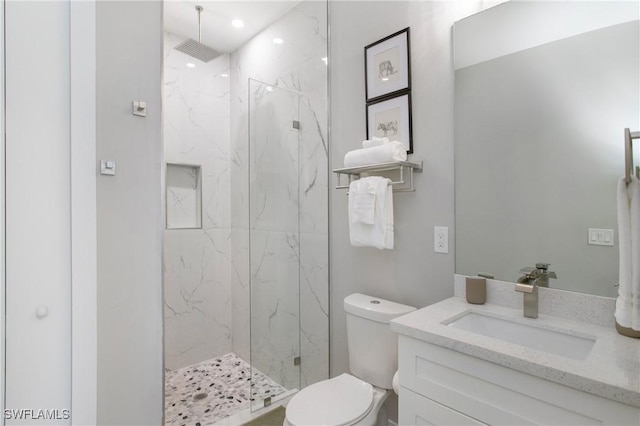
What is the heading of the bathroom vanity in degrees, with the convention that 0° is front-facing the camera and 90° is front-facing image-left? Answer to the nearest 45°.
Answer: approximately 45°

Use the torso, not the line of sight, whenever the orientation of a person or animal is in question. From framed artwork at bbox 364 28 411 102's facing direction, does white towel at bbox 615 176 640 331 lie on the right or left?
on its left

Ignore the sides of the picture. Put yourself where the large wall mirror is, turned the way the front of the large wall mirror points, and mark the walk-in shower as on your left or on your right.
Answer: on your right

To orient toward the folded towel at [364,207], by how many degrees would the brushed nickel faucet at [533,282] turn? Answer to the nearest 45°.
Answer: approximately 45° to its right

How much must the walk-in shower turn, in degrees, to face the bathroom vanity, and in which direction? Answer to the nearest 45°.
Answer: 0° — it already faces it
